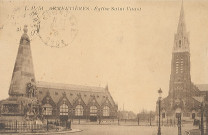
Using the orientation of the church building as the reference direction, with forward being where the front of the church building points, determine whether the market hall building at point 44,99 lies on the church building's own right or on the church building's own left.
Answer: on the church building's own right

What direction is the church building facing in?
toward the camera

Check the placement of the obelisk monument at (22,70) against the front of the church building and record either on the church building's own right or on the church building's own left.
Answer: on the church building's own right

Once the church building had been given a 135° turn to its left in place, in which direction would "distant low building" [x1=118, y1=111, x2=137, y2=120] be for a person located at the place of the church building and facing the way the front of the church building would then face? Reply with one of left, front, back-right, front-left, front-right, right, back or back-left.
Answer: back-left
